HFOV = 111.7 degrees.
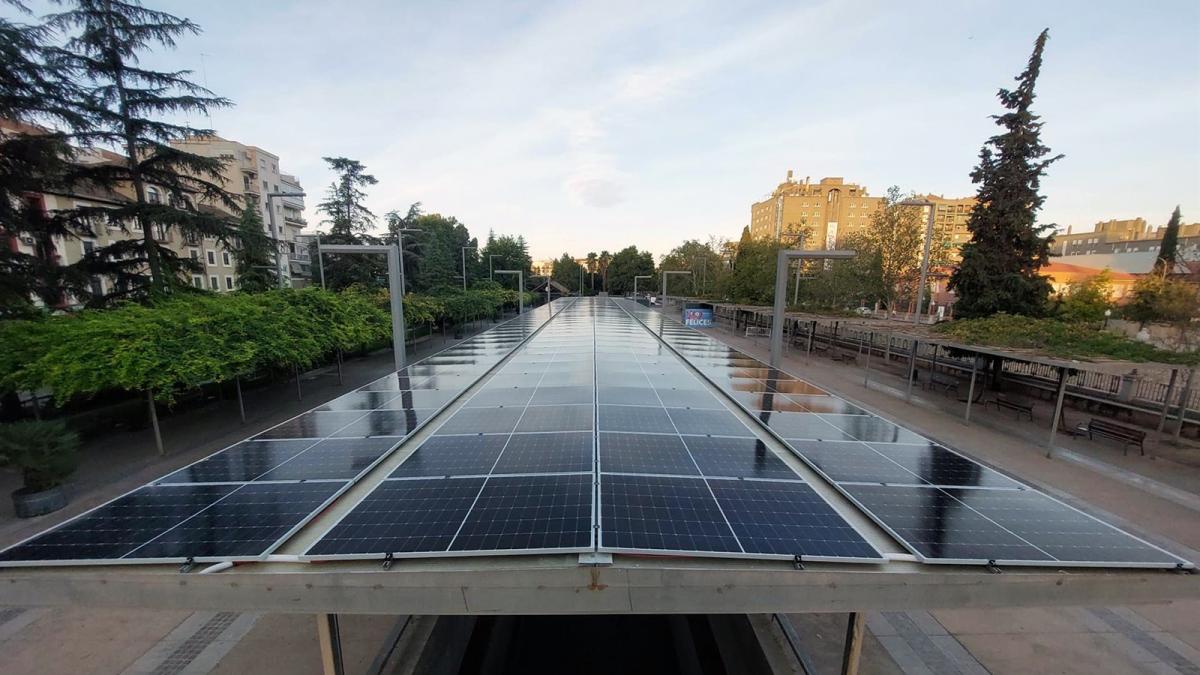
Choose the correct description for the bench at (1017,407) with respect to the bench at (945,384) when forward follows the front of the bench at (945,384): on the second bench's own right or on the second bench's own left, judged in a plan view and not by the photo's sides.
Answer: on the second bench's own left

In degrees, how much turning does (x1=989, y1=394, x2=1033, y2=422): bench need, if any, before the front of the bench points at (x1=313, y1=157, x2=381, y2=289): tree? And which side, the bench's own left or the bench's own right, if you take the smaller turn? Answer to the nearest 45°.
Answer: approximately 45° to the bench's own right

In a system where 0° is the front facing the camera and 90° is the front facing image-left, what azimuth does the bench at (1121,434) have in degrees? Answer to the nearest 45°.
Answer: approximately 45°

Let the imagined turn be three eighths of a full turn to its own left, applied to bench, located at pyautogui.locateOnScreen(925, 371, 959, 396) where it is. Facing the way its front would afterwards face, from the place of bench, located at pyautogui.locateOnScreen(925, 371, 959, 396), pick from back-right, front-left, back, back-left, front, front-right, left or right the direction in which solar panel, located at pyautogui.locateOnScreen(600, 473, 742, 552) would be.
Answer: right

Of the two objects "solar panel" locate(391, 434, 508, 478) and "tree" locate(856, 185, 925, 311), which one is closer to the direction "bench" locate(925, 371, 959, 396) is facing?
the solar panel

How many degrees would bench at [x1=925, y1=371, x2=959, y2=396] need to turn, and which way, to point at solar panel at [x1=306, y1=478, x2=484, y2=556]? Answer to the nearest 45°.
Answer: approximately 45° to its left

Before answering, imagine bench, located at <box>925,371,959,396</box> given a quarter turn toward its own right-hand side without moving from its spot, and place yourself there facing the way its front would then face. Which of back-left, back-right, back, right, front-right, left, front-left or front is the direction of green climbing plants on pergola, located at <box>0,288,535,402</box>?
left

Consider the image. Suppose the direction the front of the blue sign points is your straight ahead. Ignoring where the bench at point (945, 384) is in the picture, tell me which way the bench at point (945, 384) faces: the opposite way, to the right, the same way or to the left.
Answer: to the right

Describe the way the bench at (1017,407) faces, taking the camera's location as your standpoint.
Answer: facing the viewer and to the left of the viewer

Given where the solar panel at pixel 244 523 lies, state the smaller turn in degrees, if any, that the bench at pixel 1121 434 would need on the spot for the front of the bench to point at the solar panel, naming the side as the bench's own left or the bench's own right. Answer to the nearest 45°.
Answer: approximately 45° to the bench's own left

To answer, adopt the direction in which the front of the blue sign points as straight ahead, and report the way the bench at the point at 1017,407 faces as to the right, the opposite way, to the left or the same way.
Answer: to the right

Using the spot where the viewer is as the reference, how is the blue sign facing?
facing the viewer

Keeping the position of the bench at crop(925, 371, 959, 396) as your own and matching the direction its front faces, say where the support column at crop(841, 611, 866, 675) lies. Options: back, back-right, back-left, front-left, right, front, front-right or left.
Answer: front-left

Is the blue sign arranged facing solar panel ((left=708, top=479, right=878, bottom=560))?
yes

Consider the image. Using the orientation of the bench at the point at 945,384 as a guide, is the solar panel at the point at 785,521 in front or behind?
in front

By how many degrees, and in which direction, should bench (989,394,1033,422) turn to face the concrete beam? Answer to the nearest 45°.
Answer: approximately 45° to its left

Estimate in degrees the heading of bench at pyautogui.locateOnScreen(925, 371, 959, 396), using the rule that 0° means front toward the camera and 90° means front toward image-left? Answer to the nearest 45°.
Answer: approximately 45°

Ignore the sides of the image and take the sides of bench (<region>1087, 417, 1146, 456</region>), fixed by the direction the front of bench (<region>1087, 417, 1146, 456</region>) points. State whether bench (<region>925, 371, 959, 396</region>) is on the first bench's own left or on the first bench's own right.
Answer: on the first bench's own right
